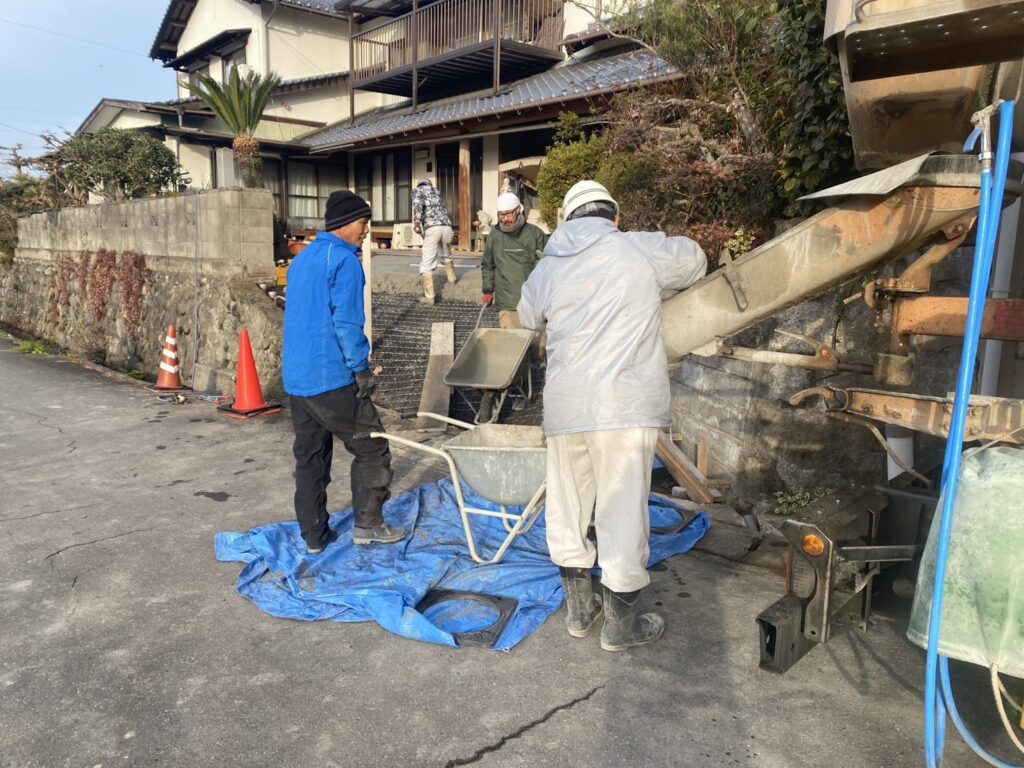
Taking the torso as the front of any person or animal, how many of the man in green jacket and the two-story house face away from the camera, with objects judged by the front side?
0

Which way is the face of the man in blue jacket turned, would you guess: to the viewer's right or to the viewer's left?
to the viewer's right

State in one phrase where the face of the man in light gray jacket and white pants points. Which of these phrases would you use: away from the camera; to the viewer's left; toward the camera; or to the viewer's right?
away from the camera

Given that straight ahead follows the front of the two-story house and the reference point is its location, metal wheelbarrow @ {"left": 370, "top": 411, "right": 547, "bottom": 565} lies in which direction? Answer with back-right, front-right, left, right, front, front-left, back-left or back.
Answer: front-left

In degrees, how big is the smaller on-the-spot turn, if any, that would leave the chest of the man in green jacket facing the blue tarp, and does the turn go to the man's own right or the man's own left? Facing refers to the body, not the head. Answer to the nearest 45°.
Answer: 0° — they already face it

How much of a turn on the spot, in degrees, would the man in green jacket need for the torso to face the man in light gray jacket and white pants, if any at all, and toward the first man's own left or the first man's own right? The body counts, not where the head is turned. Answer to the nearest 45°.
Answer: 0° — they already face them

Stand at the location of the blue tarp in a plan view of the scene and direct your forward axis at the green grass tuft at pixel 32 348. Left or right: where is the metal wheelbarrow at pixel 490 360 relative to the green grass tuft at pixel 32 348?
right

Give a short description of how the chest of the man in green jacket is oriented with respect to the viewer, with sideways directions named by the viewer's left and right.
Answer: facing the viewer

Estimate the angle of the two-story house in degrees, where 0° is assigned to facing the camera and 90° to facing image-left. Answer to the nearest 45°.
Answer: approximately 45°

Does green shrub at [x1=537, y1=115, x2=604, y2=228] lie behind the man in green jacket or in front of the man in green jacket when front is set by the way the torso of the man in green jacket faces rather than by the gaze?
behind

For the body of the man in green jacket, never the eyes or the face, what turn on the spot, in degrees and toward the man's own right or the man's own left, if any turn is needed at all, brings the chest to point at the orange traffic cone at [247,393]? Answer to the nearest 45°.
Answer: approximately 90° to the man's own right

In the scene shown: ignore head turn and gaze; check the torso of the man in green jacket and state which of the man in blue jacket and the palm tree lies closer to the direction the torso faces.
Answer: the man in blue jacket
